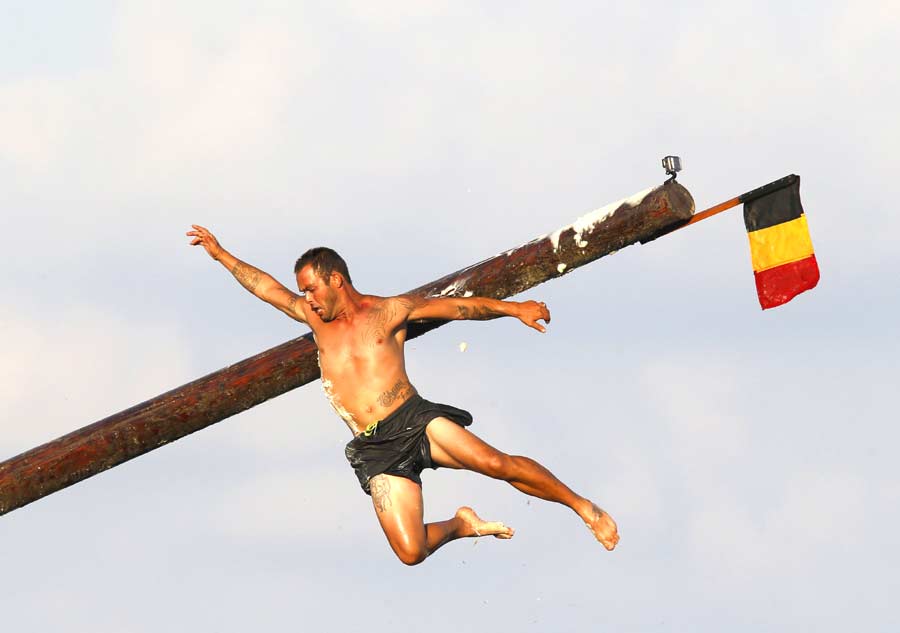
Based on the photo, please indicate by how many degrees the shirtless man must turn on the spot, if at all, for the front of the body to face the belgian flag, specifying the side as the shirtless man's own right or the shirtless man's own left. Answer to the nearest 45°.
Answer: approximately 135° to the shirtless man's own left

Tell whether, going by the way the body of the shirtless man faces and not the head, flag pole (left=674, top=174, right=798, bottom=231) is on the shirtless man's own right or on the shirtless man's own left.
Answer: on the shirtless man's own left

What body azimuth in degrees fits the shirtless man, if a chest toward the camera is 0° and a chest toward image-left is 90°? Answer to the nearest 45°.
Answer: approximately 45°

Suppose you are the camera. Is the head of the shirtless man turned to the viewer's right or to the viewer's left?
to the viewer's left

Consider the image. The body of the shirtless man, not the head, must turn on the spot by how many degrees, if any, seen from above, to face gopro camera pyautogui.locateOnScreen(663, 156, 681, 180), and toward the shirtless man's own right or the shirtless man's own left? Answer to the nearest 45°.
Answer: approximately 135° to the shirtless man's own left
